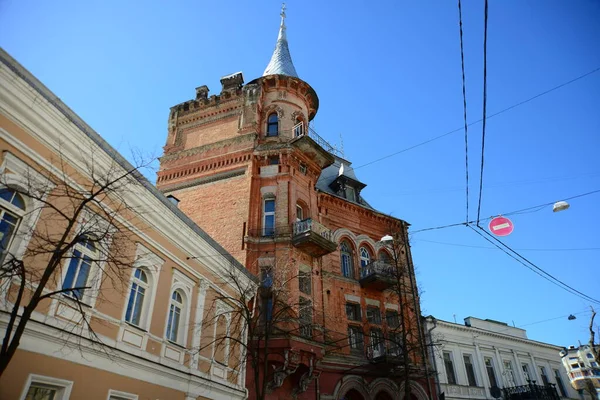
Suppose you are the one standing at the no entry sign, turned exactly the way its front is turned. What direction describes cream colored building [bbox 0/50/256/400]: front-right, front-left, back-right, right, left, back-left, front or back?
front-right

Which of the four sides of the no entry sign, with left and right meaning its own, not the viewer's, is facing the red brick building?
right

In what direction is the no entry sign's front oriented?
toward the camera

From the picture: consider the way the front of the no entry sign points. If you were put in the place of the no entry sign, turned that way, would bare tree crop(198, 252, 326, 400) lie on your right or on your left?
on your right

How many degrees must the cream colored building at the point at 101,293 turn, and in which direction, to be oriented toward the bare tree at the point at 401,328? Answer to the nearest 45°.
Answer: approximately 90° to its left

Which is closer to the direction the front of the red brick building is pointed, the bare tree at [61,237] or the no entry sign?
the no entry sign

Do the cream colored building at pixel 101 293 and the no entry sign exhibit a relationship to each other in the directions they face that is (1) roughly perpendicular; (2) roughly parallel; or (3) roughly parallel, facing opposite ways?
roughly perpendicular

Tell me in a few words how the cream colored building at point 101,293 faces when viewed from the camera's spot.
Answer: facing the viewer and to the right of the viewer

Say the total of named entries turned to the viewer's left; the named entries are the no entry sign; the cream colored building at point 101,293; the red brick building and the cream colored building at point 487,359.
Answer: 0

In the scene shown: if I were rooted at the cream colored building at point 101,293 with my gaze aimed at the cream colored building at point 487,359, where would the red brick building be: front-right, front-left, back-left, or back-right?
front-left

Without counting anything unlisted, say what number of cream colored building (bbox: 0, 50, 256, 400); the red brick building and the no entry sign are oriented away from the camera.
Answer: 0

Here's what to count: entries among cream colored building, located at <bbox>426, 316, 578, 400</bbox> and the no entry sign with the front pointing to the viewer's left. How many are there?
0
